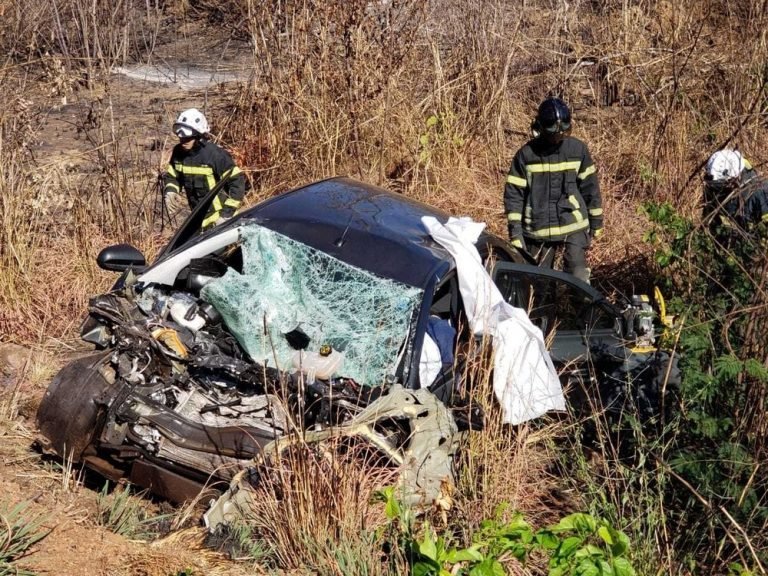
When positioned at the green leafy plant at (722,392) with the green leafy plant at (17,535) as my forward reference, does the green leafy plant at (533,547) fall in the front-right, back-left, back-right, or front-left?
front-left

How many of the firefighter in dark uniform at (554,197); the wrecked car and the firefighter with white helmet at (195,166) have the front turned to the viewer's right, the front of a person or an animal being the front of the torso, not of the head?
0

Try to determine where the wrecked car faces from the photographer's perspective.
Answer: facing the viewer and to the left of the viewer

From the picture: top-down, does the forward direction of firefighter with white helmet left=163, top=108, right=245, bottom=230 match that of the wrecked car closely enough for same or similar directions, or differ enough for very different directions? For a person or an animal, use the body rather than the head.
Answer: same or similar directions

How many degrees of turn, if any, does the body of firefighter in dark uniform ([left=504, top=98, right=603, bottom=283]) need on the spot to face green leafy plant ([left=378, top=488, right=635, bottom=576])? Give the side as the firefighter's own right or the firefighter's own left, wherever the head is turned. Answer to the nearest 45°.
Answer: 0° — they already face it

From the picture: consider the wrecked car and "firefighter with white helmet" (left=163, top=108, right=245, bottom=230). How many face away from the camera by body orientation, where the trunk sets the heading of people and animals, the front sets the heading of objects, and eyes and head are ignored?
0

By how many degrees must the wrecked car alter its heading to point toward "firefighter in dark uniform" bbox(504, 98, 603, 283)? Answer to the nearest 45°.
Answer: approximately 180°

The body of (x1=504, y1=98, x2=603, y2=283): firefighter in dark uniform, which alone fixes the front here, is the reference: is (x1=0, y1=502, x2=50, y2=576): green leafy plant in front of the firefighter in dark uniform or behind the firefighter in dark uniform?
in front

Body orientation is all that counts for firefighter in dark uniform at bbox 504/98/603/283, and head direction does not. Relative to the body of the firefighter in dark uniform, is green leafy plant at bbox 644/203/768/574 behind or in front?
in front

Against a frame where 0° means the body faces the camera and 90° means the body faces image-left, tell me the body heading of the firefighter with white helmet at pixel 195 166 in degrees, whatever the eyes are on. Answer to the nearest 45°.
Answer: approximately 45°

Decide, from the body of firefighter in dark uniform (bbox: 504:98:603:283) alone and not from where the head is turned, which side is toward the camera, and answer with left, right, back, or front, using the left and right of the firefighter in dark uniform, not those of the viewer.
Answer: front
